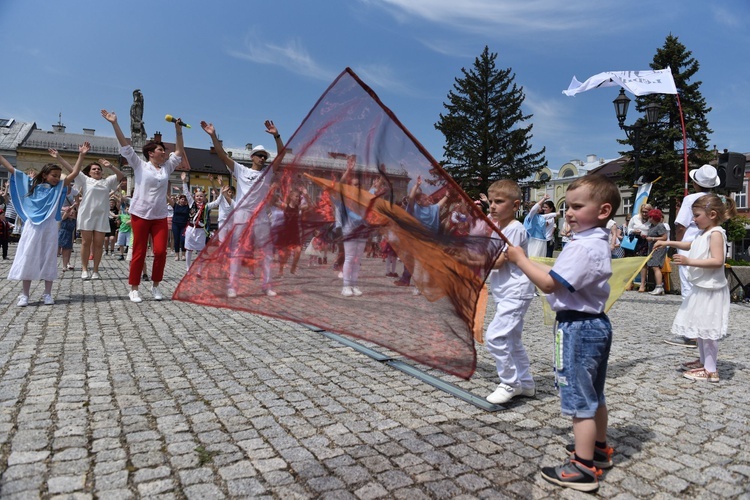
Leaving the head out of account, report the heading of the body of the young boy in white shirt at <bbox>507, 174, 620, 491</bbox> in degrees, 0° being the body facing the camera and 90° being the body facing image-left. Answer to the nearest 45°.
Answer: approximately 90°

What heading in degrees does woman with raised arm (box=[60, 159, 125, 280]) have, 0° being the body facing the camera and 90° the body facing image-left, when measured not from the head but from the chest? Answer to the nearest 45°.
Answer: approximately 0°

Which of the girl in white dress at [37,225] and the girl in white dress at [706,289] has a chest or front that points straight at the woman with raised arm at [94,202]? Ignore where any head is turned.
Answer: the girl in white dress at [706,289]

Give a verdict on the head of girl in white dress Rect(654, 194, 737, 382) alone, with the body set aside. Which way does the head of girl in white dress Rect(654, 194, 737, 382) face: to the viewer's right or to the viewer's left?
to the viewer's left

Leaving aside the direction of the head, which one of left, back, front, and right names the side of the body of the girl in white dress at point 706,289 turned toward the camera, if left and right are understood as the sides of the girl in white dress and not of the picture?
left

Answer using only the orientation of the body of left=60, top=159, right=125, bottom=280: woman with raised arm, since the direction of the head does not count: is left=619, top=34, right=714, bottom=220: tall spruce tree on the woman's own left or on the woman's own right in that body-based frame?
on the woman's own left

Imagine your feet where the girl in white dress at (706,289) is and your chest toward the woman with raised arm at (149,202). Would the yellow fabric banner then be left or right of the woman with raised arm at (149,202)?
left
